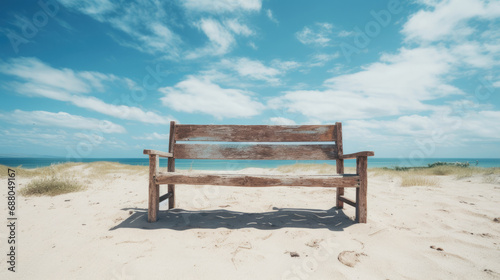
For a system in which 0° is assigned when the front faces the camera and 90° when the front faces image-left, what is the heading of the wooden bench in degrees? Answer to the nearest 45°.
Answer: approximately 0°

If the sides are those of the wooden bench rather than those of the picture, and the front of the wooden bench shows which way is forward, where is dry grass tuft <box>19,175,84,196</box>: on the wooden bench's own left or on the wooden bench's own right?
on the wooden bench's own right
